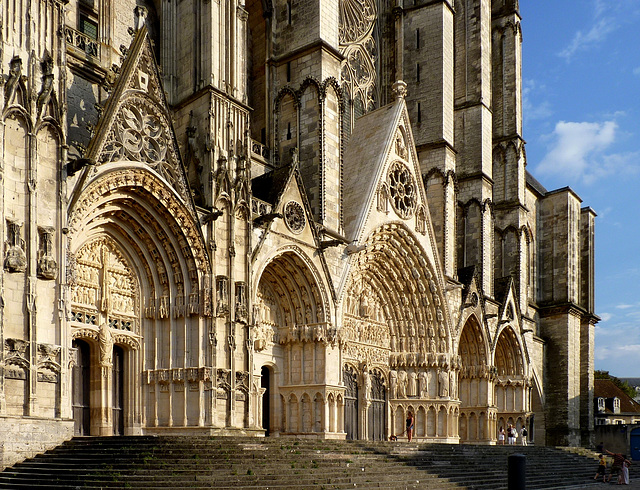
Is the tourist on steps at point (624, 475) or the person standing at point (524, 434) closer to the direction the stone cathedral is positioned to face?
the tourist on steps

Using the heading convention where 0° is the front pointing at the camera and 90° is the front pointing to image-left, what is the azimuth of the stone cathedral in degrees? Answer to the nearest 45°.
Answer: approximately 315°

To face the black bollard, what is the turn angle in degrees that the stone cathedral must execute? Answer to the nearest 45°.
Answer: approximately 45° to its right

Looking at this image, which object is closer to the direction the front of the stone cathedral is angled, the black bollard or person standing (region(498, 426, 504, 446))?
the black bollard
